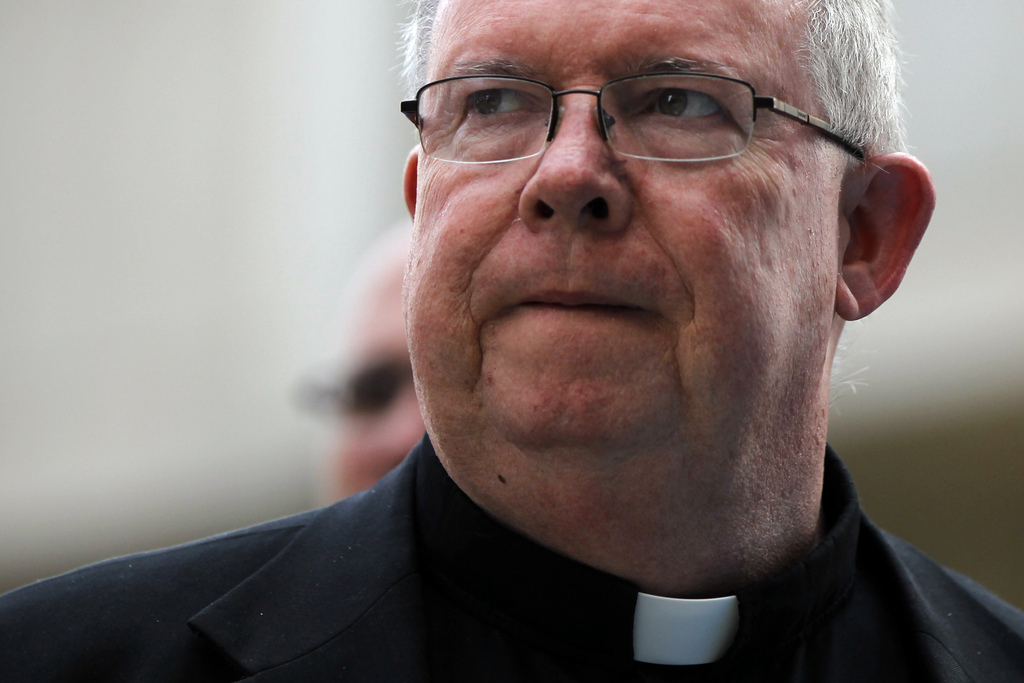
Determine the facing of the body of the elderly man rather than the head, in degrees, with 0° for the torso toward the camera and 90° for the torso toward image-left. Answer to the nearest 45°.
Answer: approximately 0°

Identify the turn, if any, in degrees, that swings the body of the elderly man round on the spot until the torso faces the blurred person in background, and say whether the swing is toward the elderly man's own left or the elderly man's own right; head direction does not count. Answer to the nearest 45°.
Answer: approximately 180°
